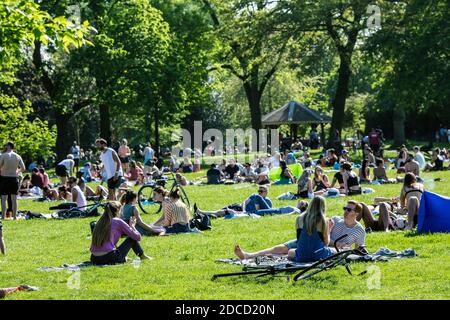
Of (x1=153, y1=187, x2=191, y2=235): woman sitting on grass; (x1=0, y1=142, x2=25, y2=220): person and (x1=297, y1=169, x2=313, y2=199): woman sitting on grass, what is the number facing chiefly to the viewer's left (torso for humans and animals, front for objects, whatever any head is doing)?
1

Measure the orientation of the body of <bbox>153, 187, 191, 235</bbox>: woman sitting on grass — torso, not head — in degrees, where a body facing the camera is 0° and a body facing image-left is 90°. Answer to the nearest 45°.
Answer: approximately 90°

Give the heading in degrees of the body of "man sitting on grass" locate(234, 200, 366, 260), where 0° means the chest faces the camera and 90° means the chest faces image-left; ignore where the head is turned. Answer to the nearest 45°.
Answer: approximately 45°
